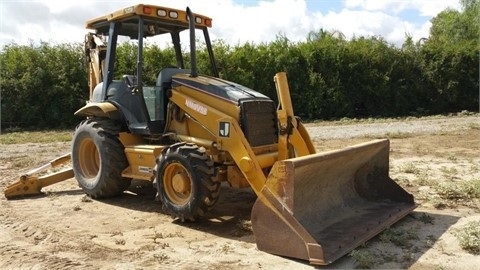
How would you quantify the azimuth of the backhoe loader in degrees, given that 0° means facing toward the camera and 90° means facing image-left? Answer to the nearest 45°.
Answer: approximately 315°
